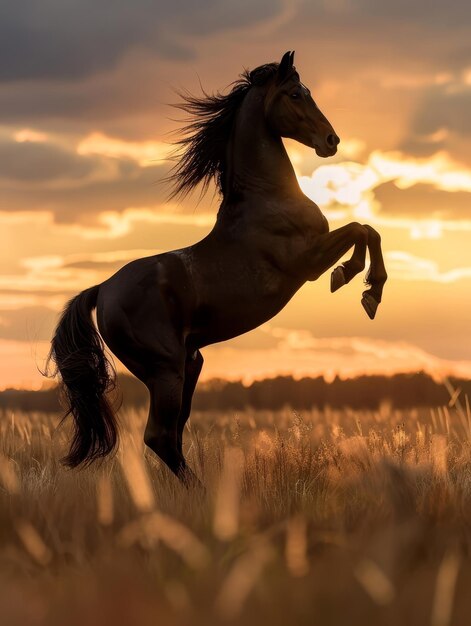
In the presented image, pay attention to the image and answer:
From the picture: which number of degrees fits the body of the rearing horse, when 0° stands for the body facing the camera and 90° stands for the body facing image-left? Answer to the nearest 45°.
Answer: approximately 270°
